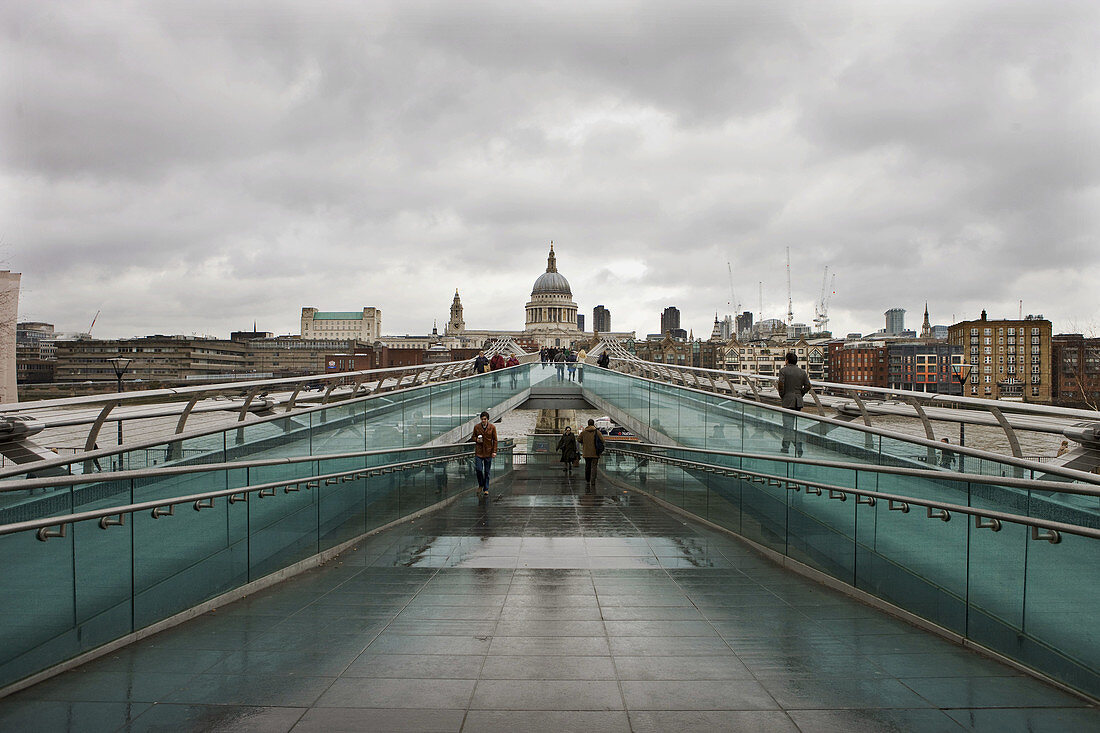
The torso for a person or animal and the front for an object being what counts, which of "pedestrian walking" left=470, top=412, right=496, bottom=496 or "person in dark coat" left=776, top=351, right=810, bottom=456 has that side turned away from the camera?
the person in dark coat

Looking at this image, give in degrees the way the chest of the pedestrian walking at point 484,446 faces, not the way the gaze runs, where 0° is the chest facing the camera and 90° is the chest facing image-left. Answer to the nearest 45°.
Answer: approximately 0°

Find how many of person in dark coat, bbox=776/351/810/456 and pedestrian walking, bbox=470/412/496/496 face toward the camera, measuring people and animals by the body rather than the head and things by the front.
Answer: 1

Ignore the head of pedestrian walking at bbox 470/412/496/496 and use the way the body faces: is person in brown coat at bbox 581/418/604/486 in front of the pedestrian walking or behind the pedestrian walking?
behind

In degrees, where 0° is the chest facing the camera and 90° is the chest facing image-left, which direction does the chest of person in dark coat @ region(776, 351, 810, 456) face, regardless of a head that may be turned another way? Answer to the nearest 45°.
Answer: approximately 180°
